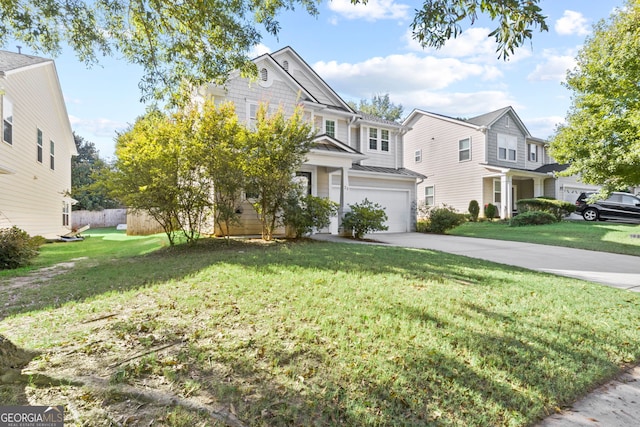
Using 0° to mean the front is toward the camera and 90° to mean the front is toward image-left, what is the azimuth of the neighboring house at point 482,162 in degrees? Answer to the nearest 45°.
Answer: approximately 315°

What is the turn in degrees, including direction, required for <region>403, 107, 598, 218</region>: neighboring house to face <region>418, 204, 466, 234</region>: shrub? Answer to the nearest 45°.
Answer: approximately 45° to its right

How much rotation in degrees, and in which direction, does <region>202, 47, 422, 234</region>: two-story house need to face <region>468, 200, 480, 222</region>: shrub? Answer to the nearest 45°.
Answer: approximately 90° to its left

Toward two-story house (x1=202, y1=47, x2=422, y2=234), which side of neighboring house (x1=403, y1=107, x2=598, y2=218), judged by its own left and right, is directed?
right

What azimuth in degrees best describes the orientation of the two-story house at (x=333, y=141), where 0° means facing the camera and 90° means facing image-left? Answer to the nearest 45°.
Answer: approximately 315°

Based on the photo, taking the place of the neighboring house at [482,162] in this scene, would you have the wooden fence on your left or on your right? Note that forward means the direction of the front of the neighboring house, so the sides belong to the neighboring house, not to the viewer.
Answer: on your right

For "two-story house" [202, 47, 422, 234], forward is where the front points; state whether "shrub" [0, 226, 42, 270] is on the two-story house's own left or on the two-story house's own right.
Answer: on the two-story house's own right

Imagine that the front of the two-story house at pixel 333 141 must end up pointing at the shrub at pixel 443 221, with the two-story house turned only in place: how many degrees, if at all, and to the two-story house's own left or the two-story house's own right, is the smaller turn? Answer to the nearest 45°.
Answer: approximately 45° to the two-story house's own left

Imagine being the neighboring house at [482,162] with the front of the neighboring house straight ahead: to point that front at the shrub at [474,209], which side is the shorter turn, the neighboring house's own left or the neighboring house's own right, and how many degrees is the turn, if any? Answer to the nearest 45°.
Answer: approximately 45° to the neighboring house's own right

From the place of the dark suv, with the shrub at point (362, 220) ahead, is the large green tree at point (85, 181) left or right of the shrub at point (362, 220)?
right

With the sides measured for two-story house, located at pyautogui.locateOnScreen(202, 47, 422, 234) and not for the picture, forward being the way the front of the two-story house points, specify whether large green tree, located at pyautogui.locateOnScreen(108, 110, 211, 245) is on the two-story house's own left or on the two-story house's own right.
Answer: on the two-story house's own right
